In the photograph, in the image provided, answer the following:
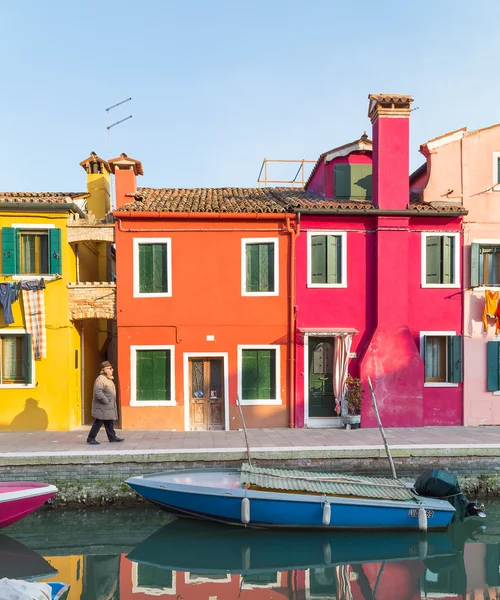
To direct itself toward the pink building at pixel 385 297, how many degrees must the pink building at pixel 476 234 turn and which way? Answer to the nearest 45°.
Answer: approximately 45° to its right

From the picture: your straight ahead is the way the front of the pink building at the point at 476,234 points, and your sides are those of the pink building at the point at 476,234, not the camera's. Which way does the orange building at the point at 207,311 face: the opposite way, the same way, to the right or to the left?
the same way

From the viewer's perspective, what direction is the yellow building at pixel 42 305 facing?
toward the camera

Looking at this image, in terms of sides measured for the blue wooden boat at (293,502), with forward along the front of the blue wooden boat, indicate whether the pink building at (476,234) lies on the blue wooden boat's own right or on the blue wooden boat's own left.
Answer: on the blue wooden boat's own right

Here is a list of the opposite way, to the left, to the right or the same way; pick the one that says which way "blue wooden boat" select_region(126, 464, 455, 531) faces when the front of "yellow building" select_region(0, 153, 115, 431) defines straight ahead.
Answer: to the right

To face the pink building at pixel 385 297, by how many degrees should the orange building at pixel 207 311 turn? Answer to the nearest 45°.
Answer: approximately 90° to its left

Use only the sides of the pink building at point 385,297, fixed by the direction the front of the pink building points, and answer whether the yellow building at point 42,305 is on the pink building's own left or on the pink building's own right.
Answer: on the pink building's own right

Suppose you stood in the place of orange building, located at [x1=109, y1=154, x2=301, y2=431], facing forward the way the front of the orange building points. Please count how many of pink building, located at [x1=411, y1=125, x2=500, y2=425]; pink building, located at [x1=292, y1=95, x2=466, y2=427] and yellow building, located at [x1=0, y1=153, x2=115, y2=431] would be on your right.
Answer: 1

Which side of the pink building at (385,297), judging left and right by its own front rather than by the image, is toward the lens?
front

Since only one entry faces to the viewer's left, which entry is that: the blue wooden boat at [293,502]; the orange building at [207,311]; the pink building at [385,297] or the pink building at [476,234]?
the blue wooden boat

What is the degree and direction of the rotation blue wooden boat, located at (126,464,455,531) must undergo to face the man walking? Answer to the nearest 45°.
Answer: approximately 45° to its right

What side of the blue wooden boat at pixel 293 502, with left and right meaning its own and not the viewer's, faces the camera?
left
